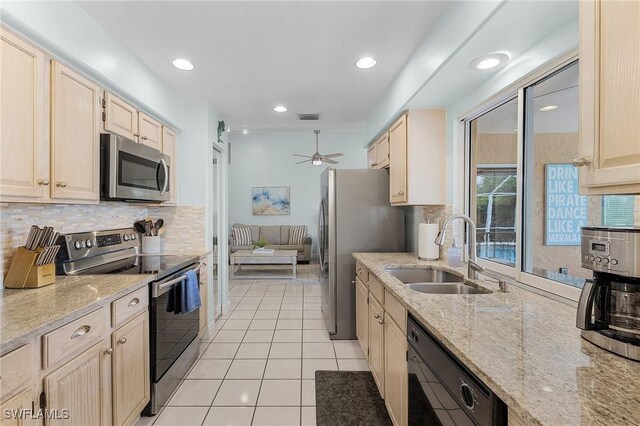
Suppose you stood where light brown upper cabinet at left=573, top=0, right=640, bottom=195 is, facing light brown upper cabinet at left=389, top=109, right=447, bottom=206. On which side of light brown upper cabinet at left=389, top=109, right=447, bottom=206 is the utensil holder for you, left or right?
left

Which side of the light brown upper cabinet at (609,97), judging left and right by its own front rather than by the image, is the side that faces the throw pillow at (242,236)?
right

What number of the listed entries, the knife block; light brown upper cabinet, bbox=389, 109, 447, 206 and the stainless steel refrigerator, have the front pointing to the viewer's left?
2

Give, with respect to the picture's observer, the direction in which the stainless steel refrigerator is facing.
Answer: facing to the left of the viewer

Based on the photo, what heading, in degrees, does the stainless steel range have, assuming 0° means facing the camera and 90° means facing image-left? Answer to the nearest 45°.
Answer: approximately 315°

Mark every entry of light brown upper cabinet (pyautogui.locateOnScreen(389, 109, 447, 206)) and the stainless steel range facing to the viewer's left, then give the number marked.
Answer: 1

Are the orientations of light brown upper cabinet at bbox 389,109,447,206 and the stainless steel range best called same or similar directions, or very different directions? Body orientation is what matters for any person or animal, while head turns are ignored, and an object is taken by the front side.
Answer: very different directions

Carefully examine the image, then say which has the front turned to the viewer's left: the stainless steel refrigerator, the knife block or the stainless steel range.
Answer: the stainless steel refrigerator

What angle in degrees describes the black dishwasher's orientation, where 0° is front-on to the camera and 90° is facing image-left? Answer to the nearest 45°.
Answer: approximately 45°

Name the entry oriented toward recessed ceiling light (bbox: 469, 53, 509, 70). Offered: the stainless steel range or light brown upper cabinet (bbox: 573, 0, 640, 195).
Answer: the stainless steel range

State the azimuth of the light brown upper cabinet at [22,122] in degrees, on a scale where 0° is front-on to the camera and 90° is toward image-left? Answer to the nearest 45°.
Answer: approximately 315°

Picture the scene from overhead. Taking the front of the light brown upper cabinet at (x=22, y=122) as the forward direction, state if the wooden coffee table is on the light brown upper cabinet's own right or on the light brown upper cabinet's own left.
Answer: on the light brown upper cabinet's own left

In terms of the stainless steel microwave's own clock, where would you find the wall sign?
The wall sign is roughly at 12 o'clock from the stainless steel microwave.

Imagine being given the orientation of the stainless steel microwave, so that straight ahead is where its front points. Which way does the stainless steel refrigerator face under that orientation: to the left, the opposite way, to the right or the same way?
the opposite way
